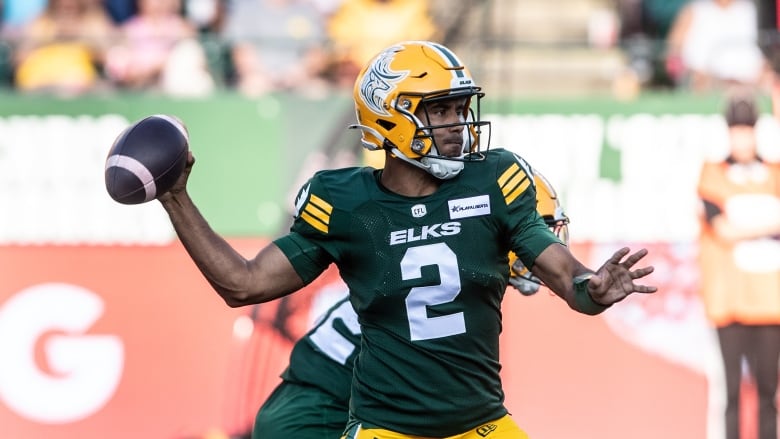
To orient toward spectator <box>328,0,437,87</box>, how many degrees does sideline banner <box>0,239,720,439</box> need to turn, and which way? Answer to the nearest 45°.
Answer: approximately 135° to its left

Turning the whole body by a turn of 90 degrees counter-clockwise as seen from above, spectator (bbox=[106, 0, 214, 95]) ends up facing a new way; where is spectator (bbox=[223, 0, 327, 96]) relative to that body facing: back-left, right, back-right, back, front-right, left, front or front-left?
front

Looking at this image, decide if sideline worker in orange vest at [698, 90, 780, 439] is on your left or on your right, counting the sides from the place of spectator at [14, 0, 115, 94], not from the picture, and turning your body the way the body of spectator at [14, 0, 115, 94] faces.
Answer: on your left

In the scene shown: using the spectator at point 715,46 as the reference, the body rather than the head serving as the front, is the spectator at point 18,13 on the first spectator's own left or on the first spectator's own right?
on the first spectator's own right

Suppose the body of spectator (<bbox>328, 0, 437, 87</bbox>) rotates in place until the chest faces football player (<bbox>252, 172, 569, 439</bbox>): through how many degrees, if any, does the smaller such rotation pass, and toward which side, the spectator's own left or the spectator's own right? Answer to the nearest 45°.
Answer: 0° — they already face them

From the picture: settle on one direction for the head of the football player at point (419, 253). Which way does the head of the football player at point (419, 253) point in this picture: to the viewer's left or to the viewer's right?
to the viewer's right

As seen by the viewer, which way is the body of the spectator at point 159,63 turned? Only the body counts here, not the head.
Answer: toward the camera

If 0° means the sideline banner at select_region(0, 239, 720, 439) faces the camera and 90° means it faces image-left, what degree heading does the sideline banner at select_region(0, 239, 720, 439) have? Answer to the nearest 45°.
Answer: approximately 0°

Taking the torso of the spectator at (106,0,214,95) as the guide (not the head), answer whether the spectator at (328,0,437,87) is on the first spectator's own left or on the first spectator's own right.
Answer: on the first spectator's own left

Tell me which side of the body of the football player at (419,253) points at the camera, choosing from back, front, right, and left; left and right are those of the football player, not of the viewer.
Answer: front

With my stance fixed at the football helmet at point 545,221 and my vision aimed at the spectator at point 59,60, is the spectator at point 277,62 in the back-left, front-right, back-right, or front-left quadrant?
front-right

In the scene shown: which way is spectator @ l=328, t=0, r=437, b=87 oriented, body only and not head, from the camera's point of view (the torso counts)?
toward the camera

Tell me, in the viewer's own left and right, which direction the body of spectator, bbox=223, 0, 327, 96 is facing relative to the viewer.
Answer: facing the viewer
